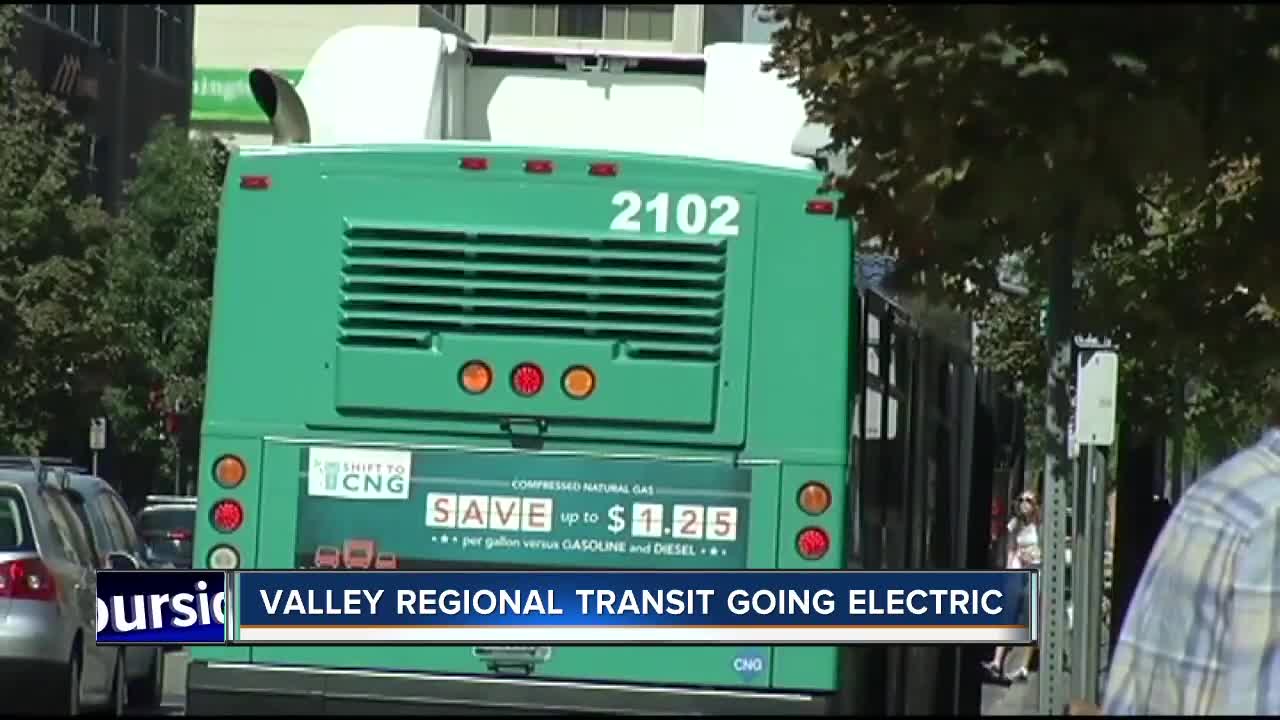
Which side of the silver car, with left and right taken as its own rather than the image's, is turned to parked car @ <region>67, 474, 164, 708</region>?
front

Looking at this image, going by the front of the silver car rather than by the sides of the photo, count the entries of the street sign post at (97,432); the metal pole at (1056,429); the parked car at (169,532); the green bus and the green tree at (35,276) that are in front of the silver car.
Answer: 3

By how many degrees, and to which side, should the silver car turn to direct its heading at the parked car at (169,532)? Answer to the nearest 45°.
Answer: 0° — it already faces it

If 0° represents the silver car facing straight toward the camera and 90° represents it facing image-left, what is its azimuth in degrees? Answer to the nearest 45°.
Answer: approximately 180°

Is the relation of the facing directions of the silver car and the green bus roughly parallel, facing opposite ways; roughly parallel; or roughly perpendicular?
roughly parallel

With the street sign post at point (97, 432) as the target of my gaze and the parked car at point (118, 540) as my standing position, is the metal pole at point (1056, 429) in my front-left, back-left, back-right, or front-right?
back-right

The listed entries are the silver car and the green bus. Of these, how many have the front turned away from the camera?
2

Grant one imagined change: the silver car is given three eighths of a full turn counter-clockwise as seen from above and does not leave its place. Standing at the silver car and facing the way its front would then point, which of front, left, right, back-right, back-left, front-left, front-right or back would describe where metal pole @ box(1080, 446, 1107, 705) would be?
back-left

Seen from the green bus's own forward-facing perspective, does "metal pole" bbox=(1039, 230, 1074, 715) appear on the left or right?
on its right

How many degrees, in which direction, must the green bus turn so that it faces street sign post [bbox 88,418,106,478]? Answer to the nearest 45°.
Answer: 0° — it already faces it

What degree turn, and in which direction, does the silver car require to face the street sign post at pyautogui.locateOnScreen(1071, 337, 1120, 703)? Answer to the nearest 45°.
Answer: approximately 90° to its right

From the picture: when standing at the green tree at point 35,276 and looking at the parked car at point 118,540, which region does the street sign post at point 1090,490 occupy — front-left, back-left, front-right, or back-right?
front-left

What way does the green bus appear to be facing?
away from the camera
